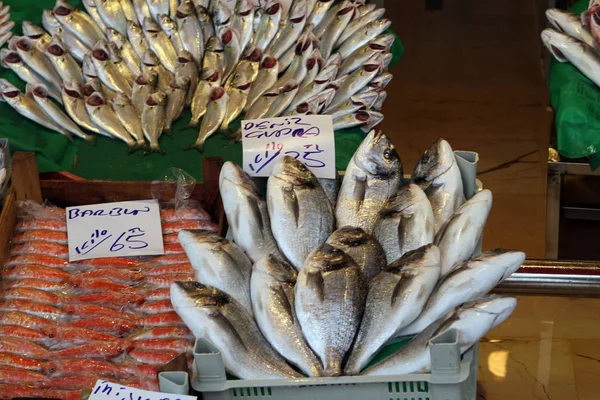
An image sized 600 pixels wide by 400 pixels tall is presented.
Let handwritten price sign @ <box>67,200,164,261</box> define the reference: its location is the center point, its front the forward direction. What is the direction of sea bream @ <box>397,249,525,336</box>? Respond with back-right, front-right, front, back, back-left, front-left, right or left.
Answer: front-left

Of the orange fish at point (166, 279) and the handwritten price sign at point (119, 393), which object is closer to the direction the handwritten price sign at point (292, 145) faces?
the handwritten price sign

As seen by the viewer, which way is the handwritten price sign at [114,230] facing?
toward the camera

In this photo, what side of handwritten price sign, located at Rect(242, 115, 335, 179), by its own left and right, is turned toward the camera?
front

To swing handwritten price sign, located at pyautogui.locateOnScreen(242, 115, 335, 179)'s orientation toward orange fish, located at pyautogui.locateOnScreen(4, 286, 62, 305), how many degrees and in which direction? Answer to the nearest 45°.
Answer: approximately 90° to its right

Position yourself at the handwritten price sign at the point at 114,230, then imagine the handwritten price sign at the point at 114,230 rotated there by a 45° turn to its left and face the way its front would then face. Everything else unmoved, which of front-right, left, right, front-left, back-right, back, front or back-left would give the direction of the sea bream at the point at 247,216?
front

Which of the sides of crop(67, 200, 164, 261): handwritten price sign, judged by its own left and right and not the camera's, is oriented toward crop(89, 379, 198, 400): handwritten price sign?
front

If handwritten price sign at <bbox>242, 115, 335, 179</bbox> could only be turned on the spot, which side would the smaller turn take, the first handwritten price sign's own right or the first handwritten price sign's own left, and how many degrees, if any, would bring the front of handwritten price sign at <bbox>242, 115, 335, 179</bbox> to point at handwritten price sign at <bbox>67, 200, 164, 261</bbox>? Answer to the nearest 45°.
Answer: approximately 90° to the first handwritten price sign's own right

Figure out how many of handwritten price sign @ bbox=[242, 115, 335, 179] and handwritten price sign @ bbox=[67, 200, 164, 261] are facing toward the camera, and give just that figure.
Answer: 2
